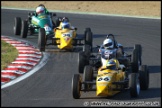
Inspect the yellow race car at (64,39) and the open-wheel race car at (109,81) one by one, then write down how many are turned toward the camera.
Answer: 2

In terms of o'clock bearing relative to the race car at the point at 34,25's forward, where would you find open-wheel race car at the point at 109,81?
The open-wheel race car is roughly at 1 o'clock from the race car.

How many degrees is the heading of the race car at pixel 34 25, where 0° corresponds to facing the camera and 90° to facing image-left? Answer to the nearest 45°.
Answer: approximately 315°

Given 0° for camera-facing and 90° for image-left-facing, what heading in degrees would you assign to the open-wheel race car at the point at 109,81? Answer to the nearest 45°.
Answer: approximately 0°

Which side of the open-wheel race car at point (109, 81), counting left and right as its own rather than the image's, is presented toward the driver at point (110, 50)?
back
